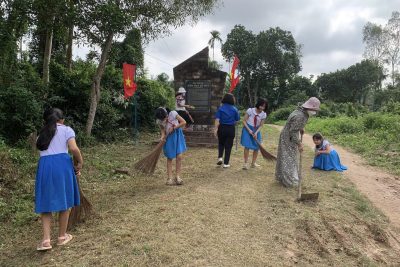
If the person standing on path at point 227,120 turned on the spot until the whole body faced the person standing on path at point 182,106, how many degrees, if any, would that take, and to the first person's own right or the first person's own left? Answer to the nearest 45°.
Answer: approximately 45° to the first person's own left

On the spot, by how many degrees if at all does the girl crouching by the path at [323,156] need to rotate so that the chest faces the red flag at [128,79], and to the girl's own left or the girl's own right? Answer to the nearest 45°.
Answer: approximately 45° to the girl's own right

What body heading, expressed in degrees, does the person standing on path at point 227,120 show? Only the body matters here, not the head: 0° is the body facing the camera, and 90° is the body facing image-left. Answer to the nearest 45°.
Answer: approximately 180°

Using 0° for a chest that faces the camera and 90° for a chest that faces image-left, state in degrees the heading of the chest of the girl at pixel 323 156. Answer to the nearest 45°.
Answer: approximately 45°

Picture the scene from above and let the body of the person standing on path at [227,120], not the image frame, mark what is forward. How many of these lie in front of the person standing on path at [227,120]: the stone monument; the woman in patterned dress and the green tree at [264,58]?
2

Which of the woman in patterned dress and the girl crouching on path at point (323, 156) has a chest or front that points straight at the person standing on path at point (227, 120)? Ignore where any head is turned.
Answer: the girl crouching on path

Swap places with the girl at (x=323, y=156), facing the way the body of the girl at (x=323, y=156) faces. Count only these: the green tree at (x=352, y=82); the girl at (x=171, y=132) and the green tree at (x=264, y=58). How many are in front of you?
1

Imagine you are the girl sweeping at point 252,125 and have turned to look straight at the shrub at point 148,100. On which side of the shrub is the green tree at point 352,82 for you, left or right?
right
